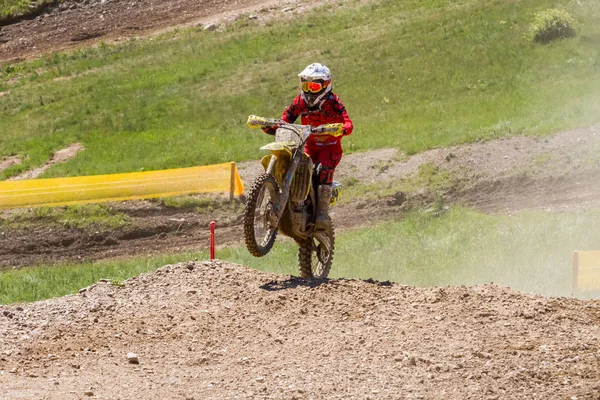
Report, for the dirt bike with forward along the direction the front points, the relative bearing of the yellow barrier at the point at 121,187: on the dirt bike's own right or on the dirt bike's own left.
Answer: on the dirt bike's own right

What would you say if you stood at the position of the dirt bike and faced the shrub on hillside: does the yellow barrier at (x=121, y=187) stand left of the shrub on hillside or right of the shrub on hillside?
left

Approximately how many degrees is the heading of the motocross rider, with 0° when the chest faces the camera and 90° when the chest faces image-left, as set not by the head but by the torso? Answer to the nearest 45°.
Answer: approximately 45°

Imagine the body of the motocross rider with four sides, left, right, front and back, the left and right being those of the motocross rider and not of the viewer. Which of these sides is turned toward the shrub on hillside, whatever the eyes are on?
back

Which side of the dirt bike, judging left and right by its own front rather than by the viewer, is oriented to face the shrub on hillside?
back

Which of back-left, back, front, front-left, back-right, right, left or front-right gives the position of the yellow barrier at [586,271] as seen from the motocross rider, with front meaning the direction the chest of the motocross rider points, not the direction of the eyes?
back-left

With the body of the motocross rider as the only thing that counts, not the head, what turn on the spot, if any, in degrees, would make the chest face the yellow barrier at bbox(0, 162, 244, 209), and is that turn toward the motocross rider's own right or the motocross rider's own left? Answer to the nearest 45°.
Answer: approximately 90° to the motocross rider's own right

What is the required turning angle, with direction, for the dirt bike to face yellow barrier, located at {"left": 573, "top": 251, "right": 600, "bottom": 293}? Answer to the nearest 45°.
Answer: approximately 135° to its left

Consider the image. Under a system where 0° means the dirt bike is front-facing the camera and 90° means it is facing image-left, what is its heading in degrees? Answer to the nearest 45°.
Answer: approximately 45°
